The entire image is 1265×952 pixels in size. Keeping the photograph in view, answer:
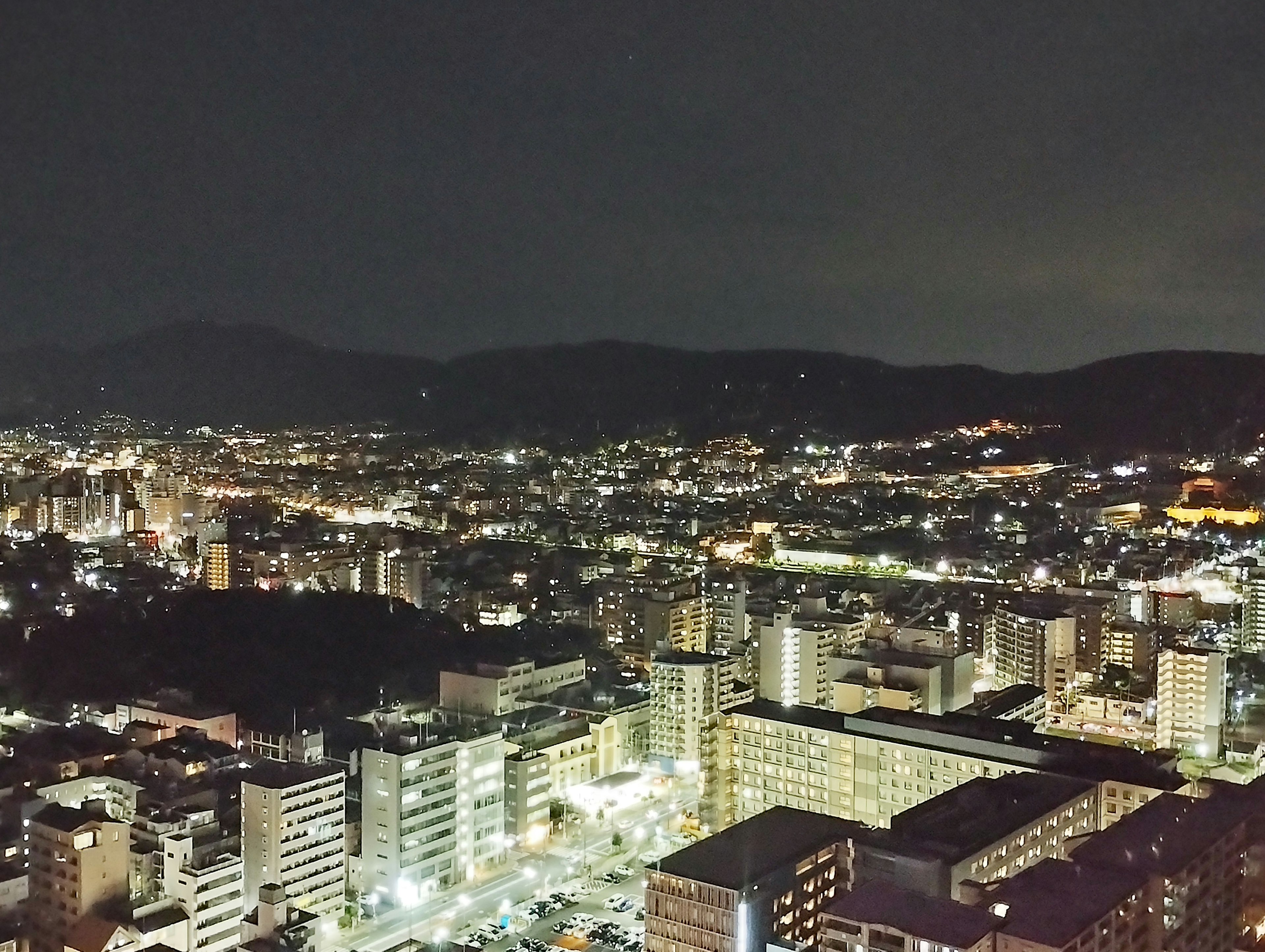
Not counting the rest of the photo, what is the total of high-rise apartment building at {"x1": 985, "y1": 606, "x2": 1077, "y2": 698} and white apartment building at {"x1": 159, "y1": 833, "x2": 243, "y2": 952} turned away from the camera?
0

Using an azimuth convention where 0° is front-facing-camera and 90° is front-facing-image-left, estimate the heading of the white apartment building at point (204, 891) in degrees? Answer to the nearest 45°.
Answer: approximately 315°

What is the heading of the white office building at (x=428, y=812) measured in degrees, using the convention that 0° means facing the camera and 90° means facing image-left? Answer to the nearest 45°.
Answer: approximately 315°

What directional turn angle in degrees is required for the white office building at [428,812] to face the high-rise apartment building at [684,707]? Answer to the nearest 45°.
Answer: approximately 90° to its left

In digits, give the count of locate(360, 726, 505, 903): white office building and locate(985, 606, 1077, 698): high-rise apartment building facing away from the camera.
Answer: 0

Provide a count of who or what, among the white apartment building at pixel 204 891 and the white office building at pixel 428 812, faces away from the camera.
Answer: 0

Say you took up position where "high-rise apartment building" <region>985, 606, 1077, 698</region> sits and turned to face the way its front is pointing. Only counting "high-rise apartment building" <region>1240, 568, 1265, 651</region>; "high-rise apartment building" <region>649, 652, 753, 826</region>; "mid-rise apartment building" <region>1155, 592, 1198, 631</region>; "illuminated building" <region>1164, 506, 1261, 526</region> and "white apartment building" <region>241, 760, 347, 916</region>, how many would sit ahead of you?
2

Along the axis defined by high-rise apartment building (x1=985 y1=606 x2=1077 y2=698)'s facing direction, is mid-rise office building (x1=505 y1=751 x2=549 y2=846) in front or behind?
in front

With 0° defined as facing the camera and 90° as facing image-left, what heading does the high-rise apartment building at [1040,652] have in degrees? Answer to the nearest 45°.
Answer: approximately 45°

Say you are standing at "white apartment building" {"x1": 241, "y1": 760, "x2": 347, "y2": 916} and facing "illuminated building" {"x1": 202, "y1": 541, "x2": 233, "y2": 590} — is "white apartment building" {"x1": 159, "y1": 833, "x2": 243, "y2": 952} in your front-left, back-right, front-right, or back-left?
back-left

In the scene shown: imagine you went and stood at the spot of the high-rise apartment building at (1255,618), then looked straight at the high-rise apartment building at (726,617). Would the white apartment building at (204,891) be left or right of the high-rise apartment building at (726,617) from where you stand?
left
